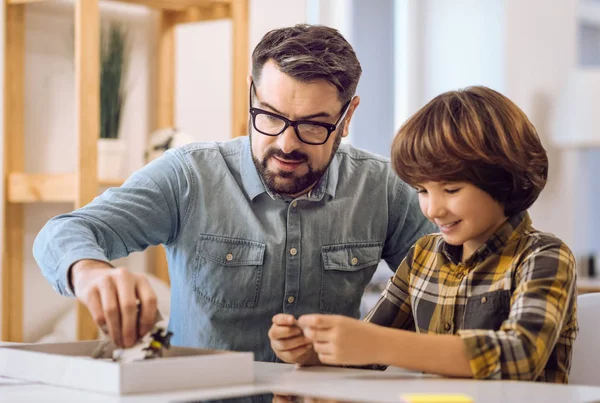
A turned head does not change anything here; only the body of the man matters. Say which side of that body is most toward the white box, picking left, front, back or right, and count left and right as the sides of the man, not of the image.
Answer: front

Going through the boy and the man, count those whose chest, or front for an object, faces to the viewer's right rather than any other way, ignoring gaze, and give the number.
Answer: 0

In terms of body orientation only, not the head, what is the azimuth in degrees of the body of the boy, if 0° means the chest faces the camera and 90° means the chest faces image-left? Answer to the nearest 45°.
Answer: approximately 45°

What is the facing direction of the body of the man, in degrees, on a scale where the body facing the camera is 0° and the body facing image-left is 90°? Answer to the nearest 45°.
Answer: approximately 0°

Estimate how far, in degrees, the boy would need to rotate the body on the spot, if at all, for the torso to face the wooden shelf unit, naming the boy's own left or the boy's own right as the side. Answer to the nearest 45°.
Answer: approximately 90° to the boy's own right

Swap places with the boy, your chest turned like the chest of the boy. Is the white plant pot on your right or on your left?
on your right

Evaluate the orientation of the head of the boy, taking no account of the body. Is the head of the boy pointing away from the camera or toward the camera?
toward the camera

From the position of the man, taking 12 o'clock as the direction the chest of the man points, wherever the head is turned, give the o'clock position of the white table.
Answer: The white table is roughly at 12 o'clock from the man.
